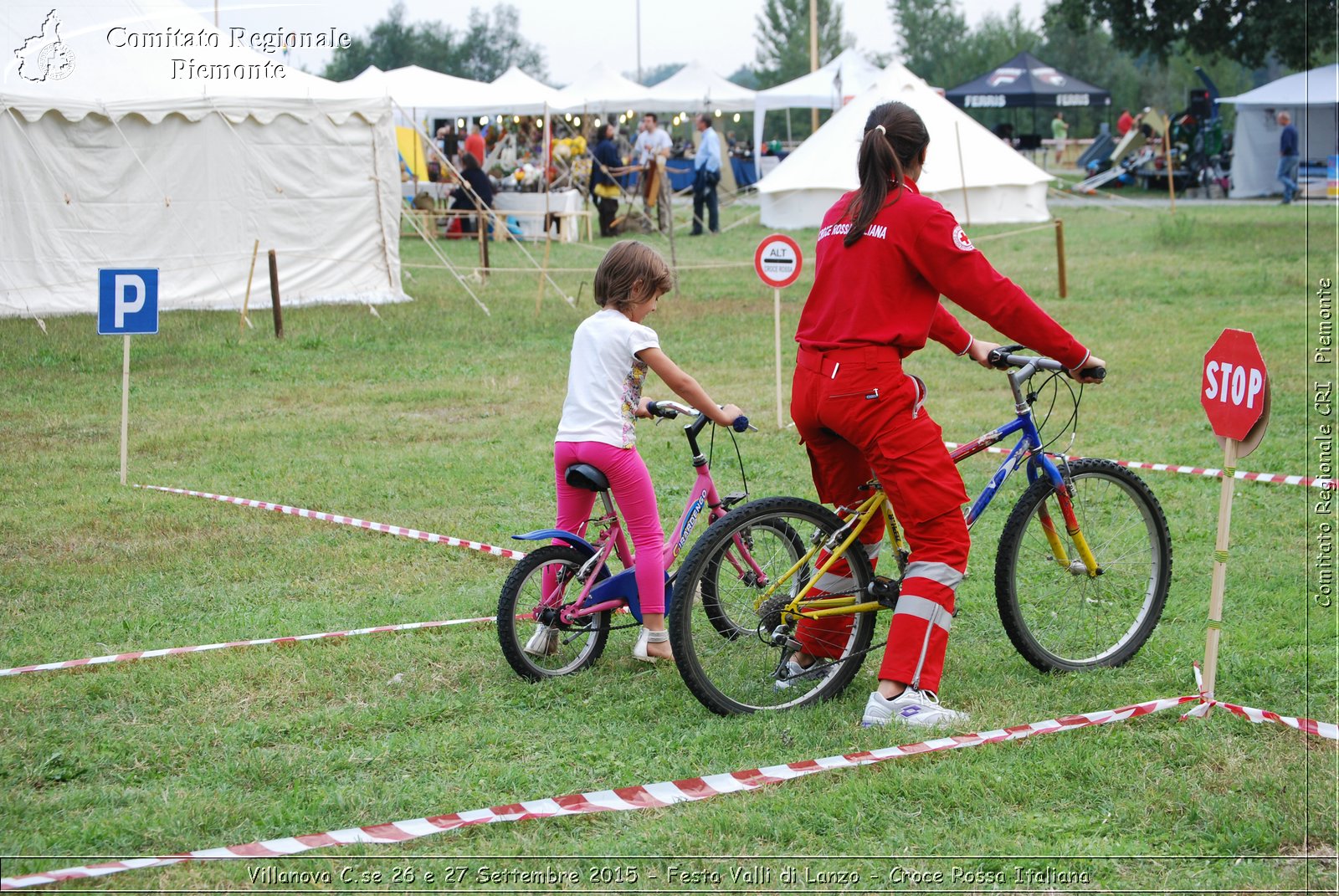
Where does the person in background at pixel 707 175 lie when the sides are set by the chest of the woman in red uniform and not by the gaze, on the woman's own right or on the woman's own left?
on the woman's own left

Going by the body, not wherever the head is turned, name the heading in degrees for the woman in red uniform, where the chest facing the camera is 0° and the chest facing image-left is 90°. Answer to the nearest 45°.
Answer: approximately 225°

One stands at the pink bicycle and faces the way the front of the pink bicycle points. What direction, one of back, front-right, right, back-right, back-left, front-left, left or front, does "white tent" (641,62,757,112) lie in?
front-left

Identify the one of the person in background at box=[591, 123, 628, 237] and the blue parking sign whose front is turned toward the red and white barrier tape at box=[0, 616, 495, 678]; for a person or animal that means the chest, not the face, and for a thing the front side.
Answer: the blue parking sign

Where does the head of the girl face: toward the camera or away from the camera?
away from the camera

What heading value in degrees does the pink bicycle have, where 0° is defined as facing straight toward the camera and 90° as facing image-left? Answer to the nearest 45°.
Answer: approximately 225°
